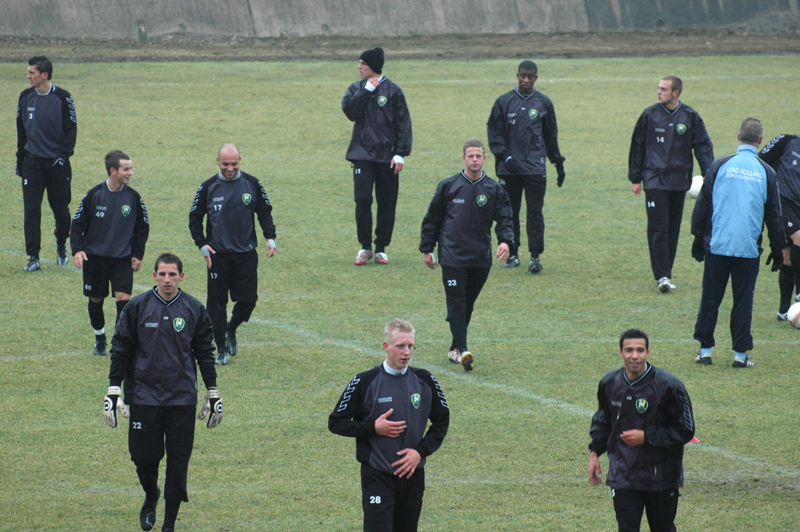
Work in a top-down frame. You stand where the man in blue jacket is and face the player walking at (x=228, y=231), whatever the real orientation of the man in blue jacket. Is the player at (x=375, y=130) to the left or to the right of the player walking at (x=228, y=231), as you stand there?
right

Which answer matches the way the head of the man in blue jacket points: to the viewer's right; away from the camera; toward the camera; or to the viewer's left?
away from the camera

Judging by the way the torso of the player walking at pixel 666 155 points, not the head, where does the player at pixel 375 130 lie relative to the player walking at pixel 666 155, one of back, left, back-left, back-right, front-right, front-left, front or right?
right

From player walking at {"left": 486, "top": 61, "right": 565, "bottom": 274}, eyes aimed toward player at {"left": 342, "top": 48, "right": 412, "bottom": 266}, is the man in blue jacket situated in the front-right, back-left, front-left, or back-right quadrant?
back-left

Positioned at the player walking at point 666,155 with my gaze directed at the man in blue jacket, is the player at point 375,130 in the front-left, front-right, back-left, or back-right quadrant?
back-right

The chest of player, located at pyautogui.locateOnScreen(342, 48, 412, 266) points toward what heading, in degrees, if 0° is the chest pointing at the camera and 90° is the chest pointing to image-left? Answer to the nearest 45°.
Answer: approximately 0°

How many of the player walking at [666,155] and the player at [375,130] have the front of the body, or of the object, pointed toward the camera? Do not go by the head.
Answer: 2

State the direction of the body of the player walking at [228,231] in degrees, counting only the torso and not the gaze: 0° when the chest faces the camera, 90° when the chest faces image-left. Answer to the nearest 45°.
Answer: approximately 0°

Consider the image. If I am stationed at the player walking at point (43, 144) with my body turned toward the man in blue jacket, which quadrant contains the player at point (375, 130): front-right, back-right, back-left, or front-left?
front-left

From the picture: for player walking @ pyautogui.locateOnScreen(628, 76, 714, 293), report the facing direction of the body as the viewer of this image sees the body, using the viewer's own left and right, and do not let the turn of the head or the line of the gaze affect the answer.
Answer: facing the viewer

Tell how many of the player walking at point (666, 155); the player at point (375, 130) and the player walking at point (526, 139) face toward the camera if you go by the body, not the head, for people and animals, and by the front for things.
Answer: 3

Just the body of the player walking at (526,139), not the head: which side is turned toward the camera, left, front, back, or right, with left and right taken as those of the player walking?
front

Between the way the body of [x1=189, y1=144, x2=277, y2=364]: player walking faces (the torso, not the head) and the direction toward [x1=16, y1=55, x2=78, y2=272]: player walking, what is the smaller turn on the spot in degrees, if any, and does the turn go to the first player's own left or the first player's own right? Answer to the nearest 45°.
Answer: approximately 135° to the first player's own right

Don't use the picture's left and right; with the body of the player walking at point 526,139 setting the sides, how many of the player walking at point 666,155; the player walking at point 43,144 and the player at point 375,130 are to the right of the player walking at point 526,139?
2
